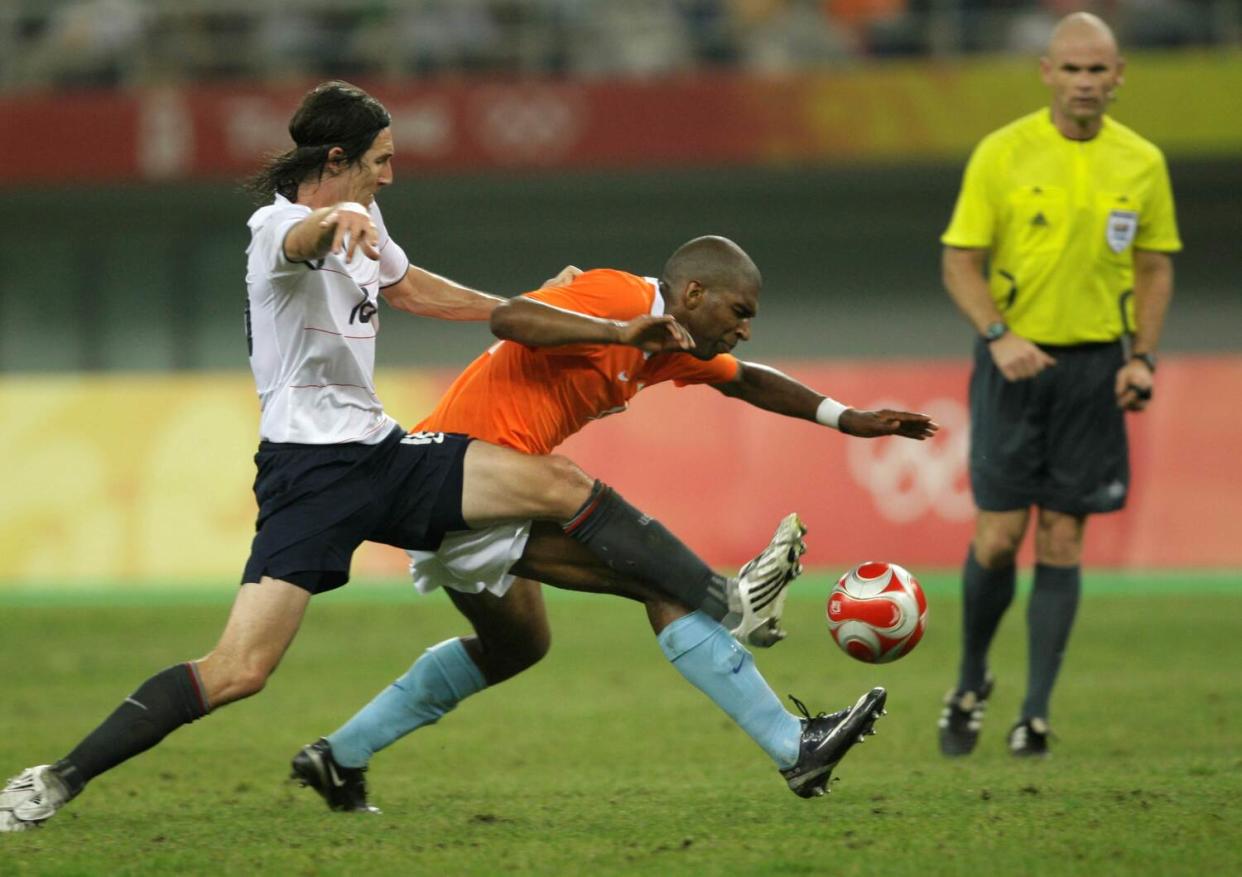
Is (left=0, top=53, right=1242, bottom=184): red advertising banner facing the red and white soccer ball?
yes

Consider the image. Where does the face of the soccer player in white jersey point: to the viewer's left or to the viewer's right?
to the viewer's right

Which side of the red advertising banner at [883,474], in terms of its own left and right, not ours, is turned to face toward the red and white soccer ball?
front

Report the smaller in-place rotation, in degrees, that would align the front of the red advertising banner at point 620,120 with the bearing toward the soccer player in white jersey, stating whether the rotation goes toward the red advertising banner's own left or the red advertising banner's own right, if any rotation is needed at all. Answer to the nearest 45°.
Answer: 0° — it already faces them

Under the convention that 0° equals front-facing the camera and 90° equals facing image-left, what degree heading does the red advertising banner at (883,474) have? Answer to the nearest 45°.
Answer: approximately 0°

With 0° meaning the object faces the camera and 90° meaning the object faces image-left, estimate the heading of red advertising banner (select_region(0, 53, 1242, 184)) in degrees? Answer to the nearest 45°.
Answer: approximately 0°

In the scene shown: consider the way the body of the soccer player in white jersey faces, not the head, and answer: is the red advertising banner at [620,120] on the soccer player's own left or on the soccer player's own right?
on the soccer player's own left

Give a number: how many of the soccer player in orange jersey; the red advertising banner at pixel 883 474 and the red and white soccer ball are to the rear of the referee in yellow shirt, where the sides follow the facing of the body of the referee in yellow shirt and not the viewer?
1

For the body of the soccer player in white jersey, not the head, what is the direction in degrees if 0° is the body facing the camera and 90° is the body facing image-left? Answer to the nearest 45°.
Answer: approximately 270°
